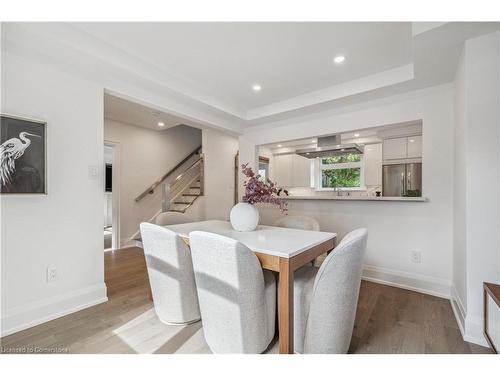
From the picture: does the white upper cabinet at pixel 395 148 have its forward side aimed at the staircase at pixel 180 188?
no

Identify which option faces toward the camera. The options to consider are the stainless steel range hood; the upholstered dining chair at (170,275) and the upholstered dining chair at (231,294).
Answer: the stainless steel range hood

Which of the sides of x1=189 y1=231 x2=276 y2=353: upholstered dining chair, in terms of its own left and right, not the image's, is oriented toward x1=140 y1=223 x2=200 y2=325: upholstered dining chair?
left

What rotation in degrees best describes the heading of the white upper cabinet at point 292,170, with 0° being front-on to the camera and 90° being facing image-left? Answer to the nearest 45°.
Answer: approximately 315°

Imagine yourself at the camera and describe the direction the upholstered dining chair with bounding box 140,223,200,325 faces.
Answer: facing away from the viewer and to the right of the viewer

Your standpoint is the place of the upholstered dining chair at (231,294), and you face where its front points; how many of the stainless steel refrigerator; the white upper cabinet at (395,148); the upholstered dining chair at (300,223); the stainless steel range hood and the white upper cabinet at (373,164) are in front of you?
5

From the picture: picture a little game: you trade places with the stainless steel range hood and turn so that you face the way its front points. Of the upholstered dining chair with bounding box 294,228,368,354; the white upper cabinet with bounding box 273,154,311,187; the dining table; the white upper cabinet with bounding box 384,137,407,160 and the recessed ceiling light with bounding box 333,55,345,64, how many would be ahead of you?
3

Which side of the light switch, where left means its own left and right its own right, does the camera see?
front

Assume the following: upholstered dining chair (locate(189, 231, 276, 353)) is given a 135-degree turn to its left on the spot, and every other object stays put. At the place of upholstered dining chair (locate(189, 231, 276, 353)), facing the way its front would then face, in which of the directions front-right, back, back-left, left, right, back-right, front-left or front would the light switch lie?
front-right

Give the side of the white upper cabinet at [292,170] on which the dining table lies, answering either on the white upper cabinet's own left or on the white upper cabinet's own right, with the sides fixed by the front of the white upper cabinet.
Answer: on the white upper cabinet's own right

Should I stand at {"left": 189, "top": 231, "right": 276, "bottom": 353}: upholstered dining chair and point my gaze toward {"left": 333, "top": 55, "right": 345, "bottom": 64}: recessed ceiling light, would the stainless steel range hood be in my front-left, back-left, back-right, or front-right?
front-left

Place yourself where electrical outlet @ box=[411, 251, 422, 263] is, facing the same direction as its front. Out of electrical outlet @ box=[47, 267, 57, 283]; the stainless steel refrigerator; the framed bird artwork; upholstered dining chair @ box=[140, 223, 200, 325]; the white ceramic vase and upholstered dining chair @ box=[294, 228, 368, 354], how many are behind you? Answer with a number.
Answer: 1

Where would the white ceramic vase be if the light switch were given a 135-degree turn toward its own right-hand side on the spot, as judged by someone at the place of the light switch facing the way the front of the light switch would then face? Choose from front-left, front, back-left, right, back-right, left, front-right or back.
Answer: back

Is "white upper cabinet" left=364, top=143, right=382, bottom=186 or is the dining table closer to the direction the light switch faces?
the dining table

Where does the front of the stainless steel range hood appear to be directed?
toward the camera

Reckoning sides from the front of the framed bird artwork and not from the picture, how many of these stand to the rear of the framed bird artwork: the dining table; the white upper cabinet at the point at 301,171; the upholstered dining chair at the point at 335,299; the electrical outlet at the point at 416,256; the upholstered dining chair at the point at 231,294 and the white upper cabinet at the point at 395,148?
0

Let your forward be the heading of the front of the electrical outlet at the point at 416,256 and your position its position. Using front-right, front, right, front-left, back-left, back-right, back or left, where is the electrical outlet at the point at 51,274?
front-right

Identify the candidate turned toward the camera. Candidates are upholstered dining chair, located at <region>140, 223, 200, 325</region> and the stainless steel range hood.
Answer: the stainless steel range hood

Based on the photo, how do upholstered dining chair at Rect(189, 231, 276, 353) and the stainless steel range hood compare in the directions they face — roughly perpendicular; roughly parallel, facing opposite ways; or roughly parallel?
roughly parallel, facing opposite ways

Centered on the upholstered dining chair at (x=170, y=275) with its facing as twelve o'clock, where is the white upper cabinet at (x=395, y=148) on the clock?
The white upper cabinet is roughly at 1 o'clock from the upholstered dining chair.

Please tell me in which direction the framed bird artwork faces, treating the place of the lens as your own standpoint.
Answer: facing the viewer and to the right of the viewer

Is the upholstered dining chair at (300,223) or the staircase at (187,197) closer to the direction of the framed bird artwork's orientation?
the upholstered dining chair

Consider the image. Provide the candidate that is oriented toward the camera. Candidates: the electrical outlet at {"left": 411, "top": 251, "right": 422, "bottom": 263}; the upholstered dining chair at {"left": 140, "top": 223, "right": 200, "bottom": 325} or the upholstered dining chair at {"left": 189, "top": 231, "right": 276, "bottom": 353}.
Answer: the electrical outlet
